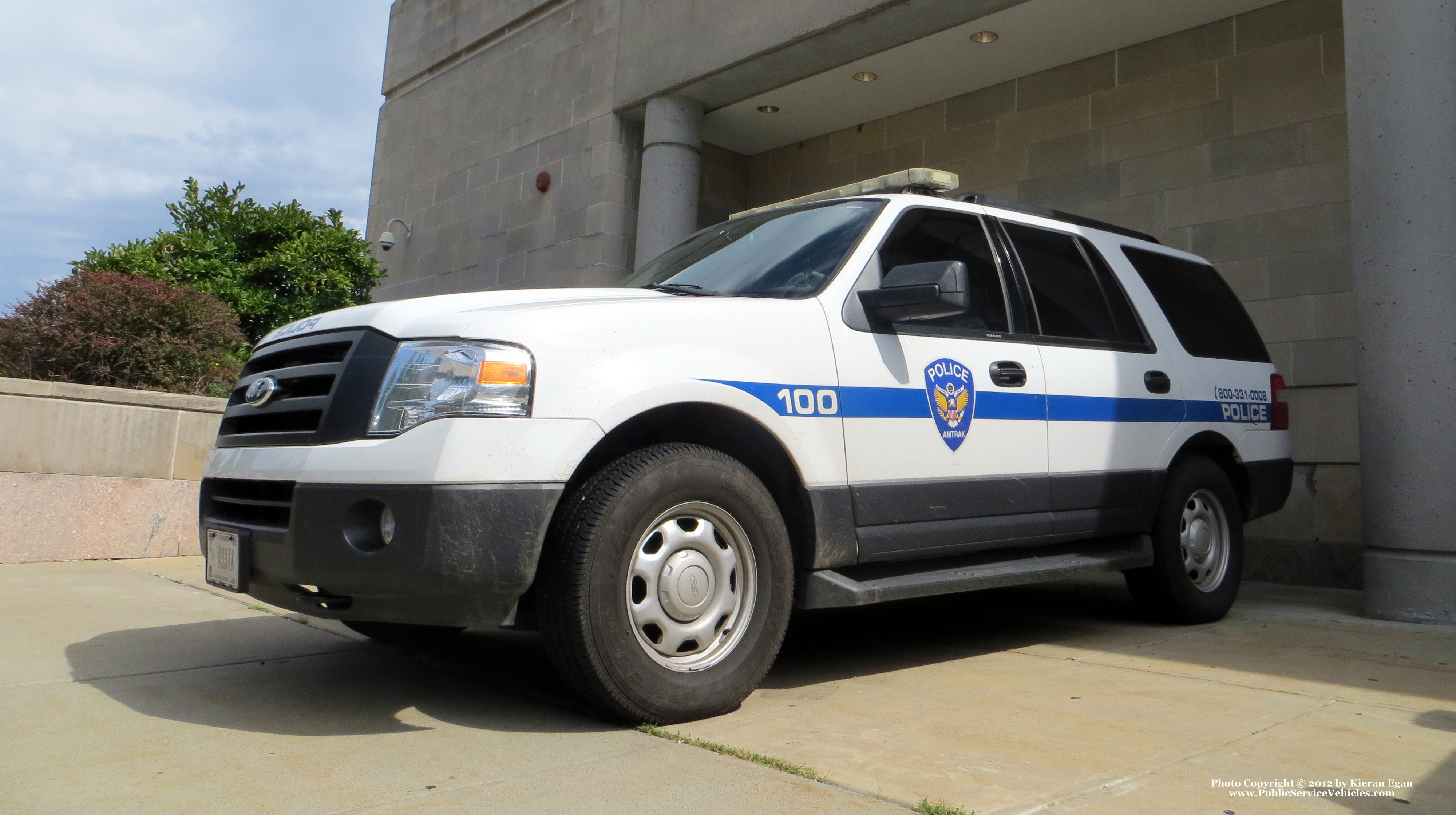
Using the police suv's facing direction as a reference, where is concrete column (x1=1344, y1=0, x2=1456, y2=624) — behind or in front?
behind

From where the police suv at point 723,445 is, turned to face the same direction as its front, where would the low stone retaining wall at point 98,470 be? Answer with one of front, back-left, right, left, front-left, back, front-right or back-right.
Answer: right

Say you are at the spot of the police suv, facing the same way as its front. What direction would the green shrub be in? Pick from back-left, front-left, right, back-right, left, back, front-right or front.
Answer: right

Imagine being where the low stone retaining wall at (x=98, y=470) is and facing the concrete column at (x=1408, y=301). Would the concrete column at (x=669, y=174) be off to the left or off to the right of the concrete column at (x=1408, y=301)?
left

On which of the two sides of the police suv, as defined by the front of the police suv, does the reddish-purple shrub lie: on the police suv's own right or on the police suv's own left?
on the police suv's own right

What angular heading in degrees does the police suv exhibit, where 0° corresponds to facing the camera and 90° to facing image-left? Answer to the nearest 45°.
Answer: approximately 45°

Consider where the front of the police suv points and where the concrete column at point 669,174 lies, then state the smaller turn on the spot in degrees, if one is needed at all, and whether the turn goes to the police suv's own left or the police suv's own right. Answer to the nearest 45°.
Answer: approximately 135° to the police suv's own right
